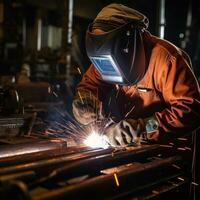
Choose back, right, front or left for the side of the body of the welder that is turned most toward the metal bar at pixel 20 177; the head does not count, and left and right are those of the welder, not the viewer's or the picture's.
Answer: front

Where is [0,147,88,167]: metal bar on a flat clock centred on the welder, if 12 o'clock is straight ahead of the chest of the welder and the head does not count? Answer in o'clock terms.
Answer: The metal bar is roughly at 12 o'clock from the welder.

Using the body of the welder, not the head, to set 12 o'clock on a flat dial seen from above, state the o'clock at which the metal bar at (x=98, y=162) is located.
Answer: The metal bar is roughly at 11 o'clock from the welder.

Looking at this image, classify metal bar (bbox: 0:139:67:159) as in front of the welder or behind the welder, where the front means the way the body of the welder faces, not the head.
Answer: in front

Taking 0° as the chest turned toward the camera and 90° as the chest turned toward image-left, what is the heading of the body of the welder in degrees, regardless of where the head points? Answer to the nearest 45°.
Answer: approximately 45°

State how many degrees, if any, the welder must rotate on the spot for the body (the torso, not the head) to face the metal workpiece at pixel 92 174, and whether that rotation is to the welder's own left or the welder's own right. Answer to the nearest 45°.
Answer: approximately 45° to the welder's own left
